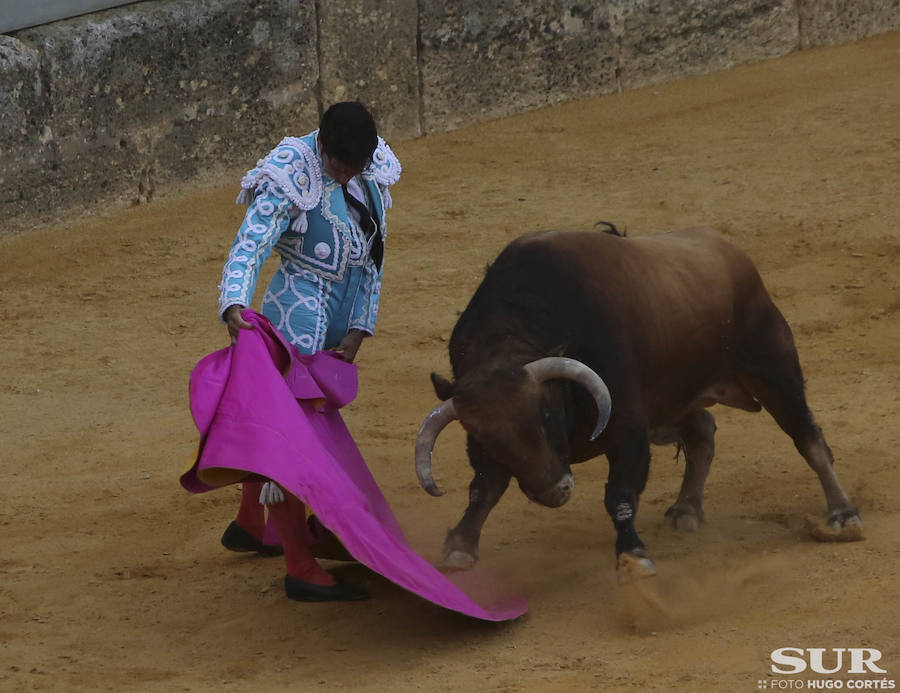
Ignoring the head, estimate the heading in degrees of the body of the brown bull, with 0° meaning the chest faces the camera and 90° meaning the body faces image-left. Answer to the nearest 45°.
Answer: approximately 45°
